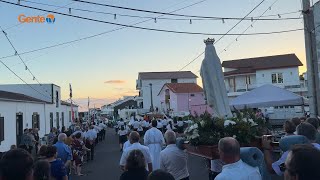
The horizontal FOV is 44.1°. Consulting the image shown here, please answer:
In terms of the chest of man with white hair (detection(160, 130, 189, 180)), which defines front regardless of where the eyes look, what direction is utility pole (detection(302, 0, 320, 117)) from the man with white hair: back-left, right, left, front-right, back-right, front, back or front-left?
front-right

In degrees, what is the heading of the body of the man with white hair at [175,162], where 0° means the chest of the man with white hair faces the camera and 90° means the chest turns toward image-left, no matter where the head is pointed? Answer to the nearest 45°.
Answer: approximately 180°

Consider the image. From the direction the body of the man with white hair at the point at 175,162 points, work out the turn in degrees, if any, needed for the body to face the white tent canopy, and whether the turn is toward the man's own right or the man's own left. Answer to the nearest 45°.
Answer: approximately 45° to the man's own right

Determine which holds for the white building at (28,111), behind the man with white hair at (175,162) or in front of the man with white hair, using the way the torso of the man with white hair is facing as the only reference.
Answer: in front
